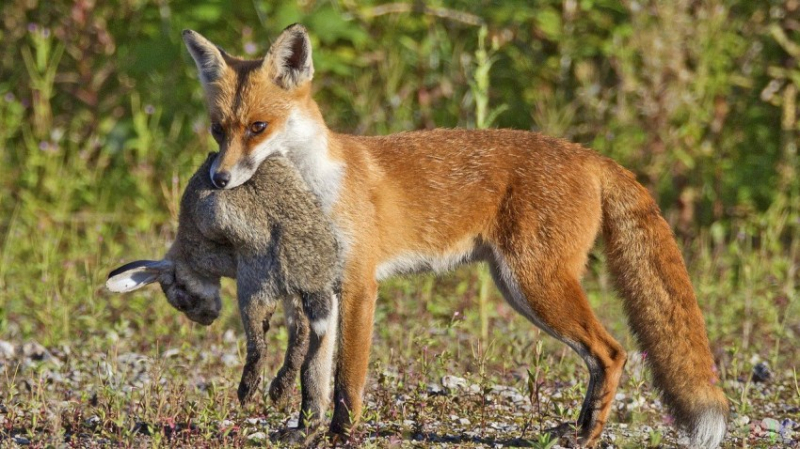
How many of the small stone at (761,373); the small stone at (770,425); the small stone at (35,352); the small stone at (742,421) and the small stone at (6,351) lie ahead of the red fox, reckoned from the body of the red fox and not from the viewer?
2

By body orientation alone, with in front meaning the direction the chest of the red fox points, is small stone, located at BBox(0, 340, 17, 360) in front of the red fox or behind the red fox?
in front

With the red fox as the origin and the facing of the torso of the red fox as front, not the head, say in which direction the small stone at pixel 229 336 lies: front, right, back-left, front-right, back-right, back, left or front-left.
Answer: front-right

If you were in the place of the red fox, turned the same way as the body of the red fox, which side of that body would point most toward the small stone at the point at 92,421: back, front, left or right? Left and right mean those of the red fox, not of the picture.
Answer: front

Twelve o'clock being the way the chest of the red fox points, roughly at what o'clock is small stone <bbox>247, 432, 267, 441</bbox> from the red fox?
The small stone is roughly at 11 o'clock from the red fox.

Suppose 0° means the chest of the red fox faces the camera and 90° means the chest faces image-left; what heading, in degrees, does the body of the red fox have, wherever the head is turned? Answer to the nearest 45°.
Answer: approximately 90°

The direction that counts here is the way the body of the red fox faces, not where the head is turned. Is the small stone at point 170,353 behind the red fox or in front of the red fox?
in front

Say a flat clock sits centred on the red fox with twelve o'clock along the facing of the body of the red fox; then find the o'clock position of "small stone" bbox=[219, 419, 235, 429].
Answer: The small stone is roughly at 11 o'clock from the red fox.
